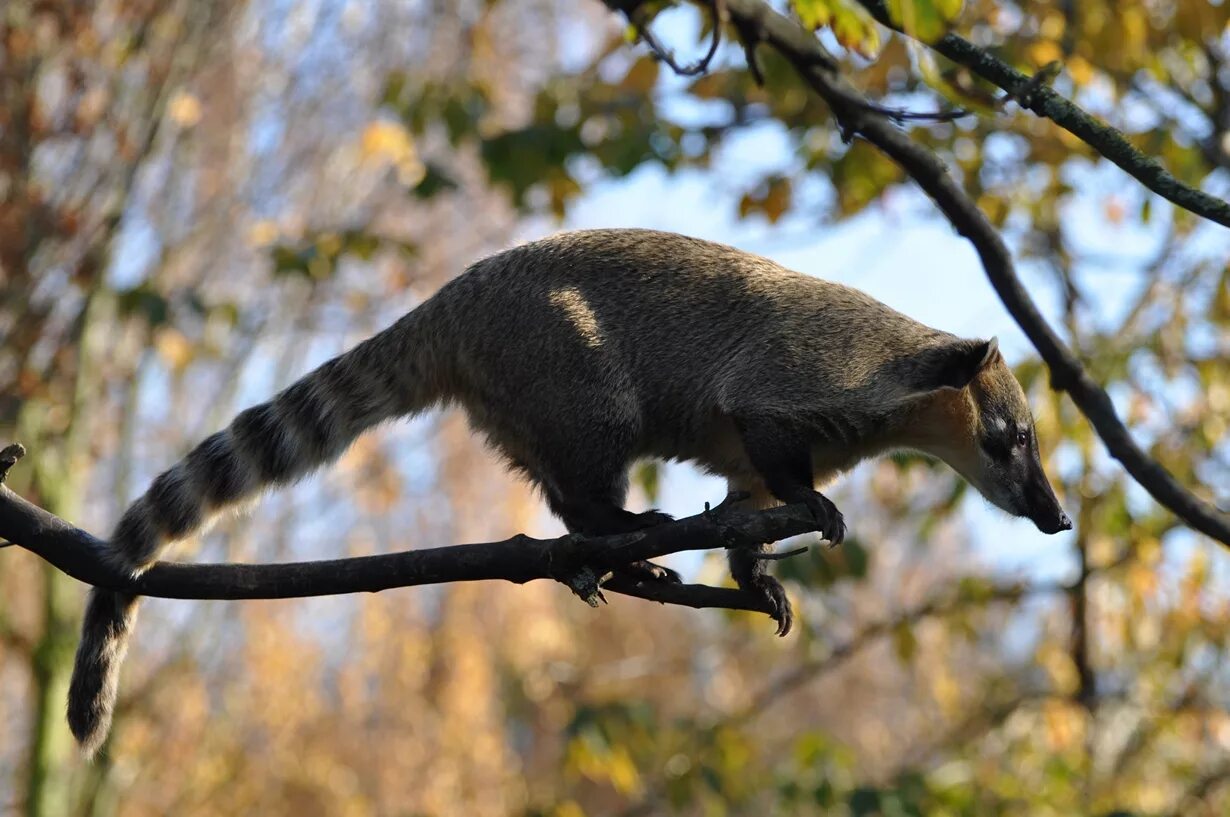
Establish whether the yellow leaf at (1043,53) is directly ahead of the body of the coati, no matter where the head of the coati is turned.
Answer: no

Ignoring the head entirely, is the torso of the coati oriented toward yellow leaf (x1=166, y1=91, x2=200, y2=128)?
no

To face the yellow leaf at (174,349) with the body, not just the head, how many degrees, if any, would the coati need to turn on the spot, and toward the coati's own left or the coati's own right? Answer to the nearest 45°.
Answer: approximately 135° to the coati's own left

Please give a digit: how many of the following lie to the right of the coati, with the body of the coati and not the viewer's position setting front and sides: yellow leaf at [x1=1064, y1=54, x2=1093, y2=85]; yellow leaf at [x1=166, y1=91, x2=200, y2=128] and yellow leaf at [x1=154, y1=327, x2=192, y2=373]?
0

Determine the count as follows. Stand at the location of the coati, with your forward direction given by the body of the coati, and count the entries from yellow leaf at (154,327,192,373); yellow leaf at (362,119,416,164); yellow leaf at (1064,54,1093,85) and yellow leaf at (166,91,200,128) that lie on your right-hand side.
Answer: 0

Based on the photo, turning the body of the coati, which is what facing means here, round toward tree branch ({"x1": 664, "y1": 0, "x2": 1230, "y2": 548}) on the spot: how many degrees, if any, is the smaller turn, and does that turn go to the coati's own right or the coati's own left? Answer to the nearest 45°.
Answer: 0° — it already faces it

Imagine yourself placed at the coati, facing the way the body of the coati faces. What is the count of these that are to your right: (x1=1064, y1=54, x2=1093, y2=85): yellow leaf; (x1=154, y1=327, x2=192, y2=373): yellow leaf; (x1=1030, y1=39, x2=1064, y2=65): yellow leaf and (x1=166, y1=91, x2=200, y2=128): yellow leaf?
0

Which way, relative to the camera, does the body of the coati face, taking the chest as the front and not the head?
to the viewer's right
